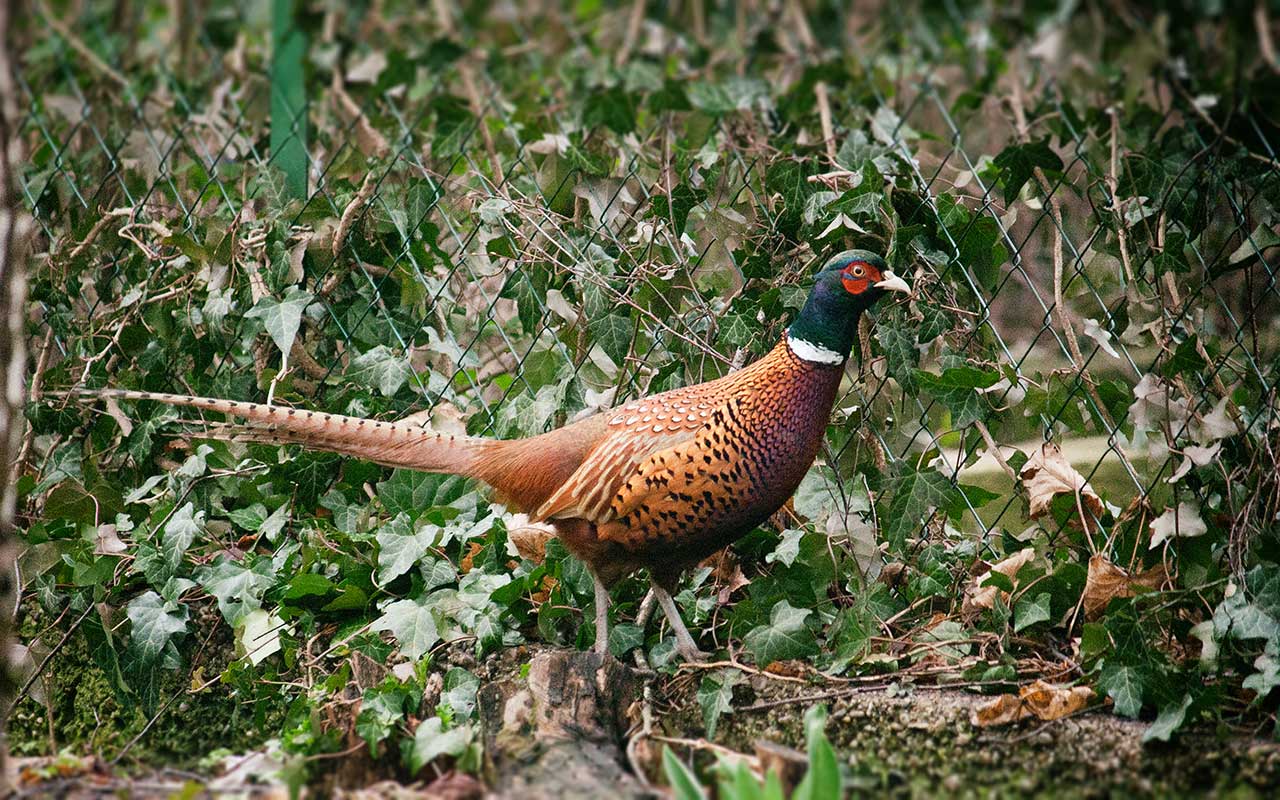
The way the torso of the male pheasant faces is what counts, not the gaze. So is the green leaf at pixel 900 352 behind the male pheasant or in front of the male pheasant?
in front

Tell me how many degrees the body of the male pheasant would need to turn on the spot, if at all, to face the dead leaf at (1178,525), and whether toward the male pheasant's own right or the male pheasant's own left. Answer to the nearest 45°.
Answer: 0° — it already faces it

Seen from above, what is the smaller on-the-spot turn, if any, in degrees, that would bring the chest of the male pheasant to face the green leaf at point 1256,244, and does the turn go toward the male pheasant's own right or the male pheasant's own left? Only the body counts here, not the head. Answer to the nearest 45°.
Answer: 0° — it already faces it

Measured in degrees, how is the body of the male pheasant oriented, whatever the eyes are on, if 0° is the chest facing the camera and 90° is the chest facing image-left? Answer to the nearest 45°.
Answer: approximately 270°

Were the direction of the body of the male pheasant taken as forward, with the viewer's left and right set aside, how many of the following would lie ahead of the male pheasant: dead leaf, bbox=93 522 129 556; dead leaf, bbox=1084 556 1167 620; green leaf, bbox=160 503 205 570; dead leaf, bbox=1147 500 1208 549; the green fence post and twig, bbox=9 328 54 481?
2

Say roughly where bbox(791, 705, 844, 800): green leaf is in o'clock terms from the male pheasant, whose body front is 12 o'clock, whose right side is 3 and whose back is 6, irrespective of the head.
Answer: The green leaf is roughly at 3 o'clock from the male pheasant.

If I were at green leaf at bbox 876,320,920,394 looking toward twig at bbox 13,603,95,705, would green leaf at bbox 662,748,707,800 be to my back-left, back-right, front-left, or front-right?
front-left

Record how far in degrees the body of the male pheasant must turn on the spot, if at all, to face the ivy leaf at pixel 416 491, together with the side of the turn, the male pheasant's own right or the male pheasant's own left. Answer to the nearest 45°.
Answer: approximately 135° to the male pheasant's own left

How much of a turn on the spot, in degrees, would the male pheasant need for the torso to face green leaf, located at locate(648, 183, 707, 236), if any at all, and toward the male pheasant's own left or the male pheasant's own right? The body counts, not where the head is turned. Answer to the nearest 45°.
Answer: approximately 90° to the male pheasant's own left

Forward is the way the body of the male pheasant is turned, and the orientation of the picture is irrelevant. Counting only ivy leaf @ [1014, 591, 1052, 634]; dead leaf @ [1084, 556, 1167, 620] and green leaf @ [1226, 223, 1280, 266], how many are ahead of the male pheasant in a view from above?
3

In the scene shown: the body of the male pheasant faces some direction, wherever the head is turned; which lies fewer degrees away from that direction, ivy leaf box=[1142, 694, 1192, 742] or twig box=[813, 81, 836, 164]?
the ivy leaf

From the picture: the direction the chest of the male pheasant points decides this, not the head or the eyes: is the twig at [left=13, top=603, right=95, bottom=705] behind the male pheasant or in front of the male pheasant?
behind

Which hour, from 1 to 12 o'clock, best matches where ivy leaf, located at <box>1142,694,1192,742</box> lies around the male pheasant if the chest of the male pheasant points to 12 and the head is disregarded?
The ivy leaf is roughly at 1 o'clock from the male pheasant.

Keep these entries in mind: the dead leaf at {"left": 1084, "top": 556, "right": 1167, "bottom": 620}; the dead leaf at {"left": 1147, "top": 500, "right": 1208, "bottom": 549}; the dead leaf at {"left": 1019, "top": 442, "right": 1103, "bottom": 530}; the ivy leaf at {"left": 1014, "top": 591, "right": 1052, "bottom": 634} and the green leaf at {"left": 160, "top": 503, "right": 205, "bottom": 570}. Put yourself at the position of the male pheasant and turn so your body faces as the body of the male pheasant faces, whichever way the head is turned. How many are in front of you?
4
